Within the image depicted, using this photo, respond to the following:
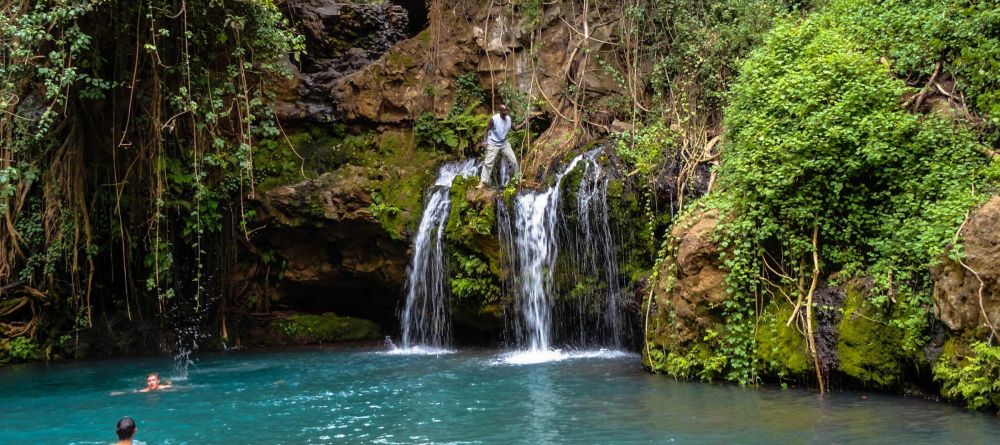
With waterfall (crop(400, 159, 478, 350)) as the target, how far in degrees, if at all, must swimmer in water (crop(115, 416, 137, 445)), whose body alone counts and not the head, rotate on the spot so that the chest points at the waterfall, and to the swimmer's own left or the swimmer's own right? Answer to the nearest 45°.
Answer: approximately 45° to the swimmer's own right

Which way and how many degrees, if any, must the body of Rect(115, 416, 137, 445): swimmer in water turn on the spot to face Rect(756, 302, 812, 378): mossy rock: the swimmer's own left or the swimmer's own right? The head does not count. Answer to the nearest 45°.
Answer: approximately 90° to the swimmer's own right

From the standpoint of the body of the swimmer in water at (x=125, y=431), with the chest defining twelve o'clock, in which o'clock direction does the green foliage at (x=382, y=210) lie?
The green foliage is roughly at 1 o'clock from the swimmer in water.

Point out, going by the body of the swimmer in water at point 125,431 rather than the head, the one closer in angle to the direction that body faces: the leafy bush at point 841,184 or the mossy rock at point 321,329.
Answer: the mossy rock

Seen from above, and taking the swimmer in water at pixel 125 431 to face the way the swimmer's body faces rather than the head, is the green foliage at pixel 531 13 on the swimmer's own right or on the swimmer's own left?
on the swimmer's own right

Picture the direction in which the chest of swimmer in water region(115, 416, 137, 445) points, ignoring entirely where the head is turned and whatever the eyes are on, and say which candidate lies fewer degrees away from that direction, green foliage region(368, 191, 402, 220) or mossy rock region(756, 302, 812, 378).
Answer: the green foliage

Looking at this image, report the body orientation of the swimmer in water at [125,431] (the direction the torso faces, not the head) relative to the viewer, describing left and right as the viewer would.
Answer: facing away from the viewer

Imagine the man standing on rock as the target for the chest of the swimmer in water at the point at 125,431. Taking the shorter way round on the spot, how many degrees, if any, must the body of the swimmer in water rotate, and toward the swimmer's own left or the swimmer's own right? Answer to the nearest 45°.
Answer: approximately 45° to the swimmer's own right

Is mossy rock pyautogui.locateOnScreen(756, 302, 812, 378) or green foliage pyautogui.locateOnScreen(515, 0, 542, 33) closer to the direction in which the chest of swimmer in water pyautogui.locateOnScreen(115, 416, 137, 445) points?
the green foliage

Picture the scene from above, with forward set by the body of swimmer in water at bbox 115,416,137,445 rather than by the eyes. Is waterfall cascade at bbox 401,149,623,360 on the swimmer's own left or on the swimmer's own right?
on the swimmer's own right

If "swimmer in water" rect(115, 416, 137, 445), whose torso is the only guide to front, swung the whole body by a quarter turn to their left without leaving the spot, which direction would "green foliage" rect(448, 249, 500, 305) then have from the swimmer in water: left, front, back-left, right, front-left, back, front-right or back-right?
back-right

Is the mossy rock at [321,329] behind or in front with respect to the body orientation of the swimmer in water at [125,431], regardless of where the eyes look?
in front

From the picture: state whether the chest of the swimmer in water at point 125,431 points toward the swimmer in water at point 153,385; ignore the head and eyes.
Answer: yes
